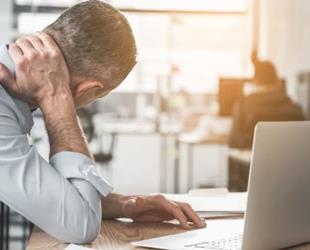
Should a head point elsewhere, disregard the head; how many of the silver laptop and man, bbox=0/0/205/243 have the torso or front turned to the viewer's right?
1

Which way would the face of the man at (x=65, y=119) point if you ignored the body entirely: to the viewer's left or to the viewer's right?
to the viewer's right

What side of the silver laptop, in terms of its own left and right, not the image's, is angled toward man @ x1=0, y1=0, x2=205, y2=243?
front

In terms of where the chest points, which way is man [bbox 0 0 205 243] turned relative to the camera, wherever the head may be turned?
to the viewer's right

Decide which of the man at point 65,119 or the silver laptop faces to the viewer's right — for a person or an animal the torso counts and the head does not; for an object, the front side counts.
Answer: the man

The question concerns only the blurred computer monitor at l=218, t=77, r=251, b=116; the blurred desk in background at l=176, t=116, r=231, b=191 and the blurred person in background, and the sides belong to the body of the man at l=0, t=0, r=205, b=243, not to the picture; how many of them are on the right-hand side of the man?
0

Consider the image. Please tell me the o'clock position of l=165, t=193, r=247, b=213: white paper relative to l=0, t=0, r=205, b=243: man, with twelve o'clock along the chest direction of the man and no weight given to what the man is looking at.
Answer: The white paper is roughly at 11 o'clock from the man.

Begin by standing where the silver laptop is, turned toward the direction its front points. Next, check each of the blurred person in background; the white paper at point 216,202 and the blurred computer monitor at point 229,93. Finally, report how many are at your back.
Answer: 0

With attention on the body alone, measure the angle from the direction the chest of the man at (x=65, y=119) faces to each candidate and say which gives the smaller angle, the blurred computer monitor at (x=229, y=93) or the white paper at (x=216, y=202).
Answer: the white paper

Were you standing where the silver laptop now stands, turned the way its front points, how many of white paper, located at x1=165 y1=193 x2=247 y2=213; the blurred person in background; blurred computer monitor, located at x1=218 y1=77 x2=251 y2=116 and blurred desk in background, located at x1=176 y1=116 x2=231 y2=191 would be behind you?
0

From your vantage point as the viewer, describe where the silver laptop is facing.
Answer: facing away from the viewer and to the left of the viewer
